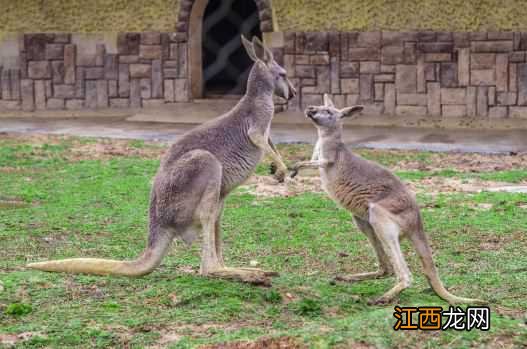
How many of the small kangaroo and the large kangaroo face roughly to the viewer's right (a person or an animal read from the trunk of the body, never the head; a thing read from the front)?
1

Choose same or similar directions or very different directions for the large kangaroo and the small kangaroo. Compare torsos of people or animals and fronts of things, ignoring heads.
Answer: very different directions

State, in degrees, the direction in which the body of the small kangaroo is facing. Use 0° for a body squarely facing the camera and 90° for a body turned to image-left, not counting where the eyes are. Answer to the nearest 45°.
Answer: approximately 90°

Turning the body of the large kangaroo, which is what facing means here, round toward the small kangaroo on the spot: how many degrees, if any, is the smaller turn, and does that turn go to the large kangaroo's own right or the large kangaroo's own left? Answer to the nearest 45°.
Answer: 0° — it already faces it

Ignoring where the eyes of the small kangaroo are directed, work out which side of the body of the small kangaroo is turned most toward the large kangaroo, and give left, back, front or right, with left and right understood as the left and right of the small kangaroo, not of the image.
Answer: front

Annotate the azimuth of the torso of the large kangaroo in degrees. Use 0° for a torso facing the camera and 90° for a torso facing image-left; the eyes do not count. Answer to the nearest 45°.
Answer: approximately 270°

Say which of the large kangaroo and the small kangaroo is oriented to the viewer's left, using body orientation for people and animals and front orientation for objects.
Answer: the small kangaroo
